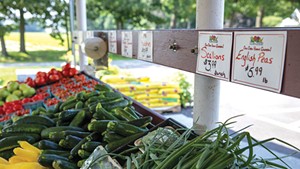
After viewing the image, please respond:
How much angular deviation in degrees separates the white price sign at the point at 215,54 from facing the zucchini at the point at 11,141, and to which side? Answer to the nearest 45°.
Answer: approximately 45° to its right

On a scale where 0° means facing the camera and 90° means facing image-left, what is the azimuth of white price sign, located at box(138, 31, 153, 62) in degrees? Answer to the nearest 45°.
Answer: approximately 45°

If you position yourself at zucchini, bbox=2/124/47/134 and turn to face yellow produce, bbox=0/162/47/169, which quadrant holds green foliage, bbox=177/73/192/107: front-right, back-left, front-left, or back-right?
back-left

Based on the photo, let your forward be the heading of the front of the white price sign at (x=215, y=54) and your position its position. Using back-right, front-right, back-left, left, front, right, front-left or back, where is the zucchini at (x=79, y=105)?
right

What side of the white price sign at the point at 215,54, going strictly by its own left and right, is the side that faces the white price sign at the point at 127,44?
right

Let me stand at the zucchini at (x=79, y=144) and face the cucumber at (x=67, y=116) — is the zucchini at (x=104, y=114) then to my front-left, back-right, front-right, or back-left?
front-right

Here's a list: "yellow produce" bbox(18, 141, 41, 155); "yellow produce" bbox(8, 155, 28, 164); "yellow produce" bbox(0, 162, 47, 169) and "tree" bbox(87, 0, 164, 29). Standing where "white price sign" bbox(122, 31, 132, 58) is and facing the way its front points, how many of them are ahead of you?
3

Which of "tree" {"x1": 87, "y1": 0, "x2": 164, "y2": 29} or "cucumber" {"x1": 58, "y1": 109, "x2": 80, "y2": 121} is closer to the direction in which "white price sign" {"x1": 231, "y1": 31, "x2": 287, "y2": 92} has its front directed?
the cucumber

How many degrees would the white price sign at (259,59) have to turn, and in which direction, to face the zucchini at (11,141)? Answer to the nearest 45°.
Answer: approximately 45° to its right

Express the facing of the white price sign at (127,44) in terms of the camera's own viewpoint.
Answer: facing the viewer and to the left of the viewer

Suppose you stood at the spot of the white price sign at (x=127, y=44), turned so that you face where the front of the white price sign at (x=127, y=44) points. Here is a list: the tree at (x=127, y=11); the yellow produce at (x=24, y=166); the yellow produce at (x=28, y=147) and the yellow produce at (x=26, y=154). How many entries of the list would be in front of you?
3

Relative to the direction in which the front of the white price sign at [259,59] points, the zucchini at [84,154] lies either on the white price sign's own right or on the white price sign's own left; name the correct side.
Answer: on the white price sign's own right

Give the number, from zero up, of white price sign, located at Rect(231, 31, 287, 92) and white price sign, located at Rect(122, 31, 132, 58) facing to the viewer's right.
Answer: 0
